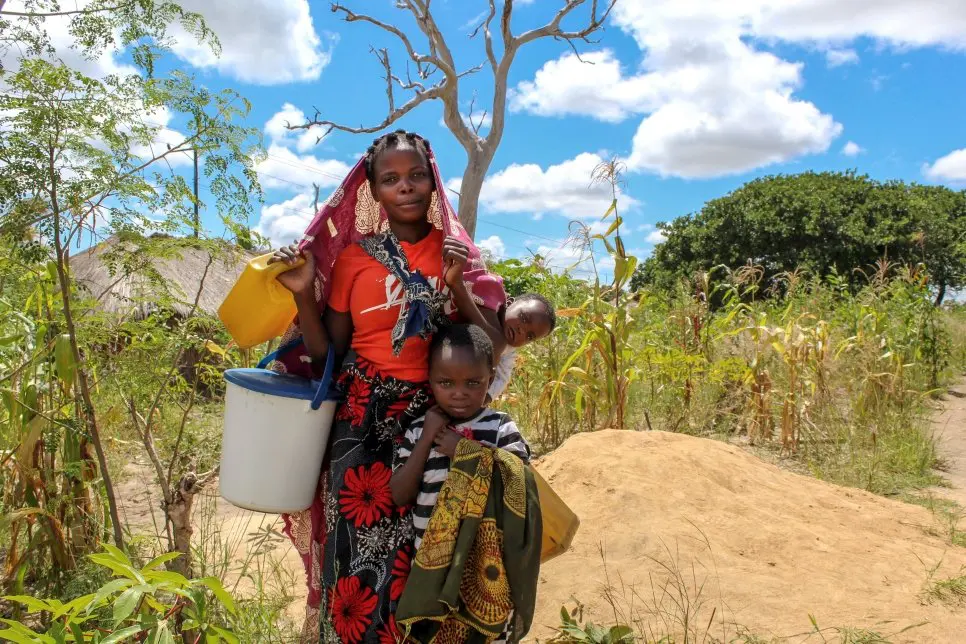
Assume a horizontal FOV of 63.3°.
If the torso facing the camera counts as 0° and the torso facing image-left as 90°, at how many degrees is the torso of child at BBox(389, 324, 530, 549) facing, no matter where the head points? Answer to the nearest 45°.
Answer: approximately 0°

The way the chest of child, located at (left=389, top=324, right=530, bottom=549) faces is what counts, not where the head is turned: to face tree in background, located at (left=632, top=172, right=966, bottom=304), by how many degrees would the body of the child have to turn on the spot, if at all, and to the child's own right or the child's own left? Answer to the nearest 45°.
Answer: approximately 135° to the child's own left
